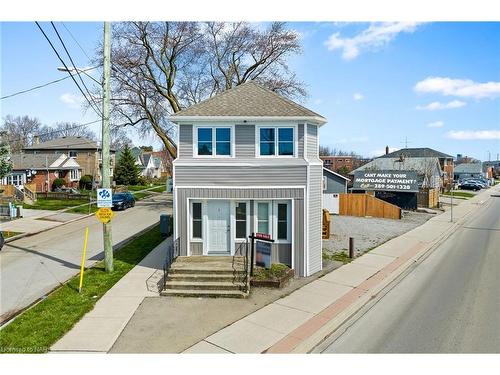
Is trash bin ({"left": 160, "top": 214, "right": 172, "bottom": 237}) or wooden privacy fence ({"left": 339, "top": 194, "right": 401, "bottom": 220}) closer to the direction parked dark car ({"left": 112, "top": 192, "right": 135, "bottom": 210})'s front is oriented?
the trash bin

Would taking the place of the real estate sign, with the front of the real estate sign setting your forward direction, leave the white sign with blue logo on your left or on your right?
on your right

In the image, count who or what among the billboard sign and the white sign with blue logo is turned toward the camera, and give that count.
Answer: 2

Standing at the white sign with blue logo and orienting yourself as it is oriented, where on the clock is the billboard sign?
The billboard sign is roughly at 8 o'clock from the white sign with blue logo.

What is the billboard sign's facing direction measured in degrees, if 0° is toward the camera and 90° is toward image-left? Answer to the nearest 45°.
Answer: approximately 0°

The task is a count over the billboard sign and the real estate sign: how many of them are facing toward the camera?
2

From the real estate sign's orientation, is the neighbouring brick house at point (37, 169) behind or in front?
behind

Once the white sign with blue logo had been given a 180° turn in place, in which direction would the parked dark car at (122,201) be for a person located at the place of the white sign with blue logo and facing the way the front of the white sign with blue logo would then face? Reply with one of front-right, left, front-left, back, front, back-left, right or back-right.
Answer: front

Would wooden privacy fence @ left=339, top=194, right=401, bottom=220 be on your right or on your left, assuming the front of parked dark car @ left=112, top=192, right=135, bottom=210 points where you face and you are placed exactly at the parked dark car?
on your left
